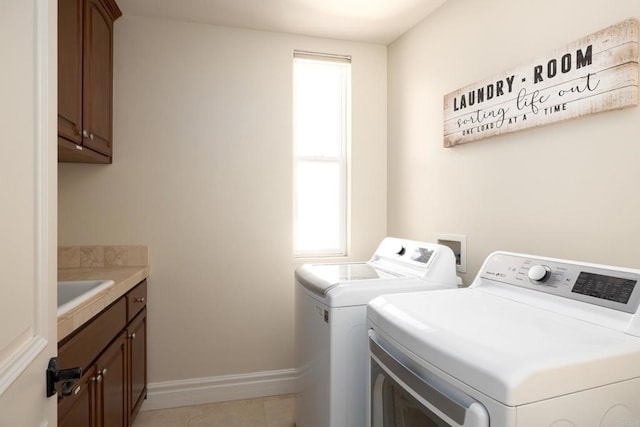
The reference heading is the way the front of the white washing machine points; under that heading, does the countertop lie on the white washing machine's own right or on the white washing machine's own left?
on the white washing machine's own right

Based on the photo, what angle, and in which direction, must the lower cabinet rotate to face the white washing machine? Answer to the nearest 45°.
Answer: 0° — it already faces it

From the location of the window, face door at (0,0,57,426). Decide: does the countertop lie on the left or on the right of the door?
right

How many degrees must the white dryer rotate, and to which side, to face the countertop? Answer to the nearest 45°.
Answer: approximately 45° to its right

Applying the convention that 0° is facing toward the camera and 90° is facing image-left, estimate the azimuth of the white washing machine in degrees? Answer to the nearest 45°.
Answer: approximately 45°
